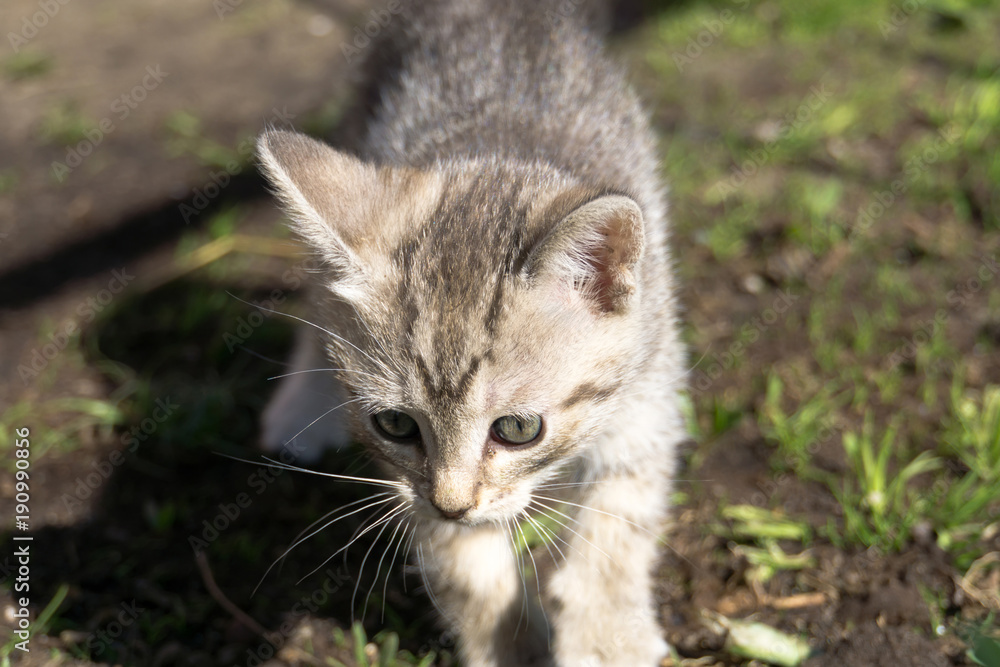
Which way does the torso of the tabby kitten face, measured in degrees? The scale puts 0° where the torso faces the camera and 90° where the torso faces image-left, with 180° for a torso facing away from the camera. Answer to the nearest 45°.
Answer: approximately 0°
